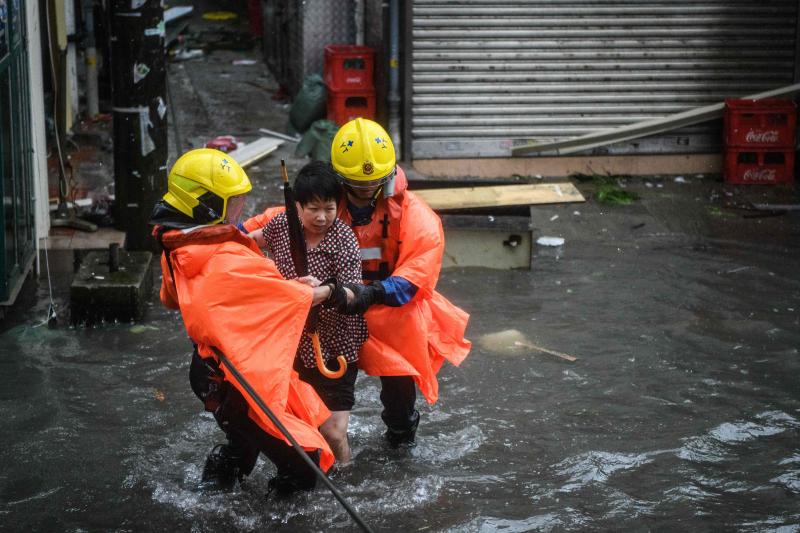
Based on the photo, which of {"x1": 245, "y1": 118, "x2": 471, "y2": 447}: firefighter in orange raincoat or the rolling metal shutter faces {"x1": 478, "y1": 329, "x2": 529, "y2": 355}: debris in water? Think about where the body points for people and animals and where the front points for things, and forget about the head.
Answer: the rolling metal shutter

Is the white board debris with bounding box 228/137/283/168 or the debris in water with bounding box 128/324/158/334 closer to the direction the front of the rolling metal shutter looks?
the debris in water

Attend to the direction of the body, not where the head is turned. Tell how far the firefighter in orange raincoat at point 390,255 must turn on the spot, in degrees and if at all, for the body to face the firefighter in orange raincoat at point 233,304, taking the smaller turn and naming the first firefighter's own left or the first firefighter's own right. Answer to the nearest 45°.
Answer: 0° — they already face them

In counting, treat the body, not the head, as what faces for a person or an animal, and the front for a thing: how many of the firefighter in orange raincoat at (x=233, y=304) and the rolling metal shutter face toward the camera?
1

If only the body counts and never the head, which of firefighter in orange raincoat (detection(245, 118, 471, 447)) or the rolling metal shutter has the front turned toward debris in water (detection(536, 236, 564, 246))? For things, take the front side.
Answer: the rolling metal shutter

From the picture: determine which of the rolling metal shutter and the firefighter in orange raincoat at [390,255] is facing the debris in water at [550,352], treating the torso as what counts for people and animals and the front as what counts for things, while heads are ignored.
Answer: the rolling metal shutter

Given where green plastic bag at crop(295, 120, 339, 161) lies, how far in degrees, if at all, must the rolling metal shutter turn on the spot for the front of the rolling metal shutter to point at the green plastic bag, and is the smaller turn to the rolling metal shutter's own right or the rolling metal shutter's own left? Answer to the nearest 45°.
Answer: approximately 90° to the rolling metal shutter's own right
